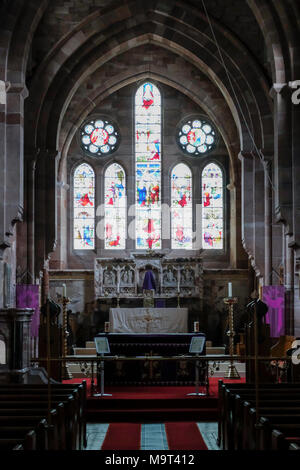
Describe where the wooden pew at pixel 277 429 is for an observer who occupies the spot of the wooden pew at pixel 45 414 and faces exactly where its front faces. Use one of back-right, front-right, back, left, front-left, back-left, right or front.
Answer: back-right

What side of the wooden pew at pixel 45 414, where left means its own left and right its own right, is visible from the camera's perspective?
back

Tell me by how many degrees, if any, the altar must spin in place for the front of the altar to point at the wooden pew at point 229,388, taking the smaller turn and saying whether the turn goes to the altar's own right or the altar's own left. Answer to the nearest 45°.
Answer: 0° — it already faces it

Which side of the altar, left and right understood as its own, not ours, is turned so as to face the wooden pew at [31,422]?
front

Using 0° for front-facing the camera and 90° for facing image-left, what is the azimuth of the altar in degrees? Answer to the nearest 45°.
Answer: approximately 0°

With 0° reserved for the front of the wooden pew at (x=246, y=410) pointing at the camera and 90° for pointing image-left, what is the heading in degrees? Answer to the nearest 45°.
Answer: approximately 180°

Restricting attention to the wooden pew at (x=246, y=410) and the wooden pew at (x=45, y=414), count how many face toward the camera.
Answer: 0

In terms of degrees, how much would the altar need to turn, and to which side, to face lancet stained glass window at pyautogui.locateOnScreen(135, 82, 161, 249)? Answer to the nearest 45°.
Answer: approximately 180°

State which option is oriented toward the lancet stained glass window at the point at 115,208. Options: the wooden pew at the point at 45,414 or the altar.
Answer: the wooden pew

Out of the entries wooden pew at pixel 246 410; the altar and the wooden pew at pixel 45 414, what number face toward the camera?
1

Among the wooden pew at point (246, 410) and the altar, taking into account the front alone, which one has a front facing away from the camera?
the wooden pew

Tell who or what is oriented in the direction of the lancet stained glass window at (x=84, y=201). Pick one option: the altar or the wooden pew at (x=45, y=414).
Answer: the wooden pew

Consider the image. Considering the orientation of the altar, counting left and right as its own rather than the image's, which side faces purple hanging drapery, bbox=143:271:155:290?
back

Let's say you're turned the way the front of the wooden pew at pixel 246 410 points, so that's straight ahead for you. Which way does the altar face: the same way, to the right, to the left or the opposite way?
the opposite way
